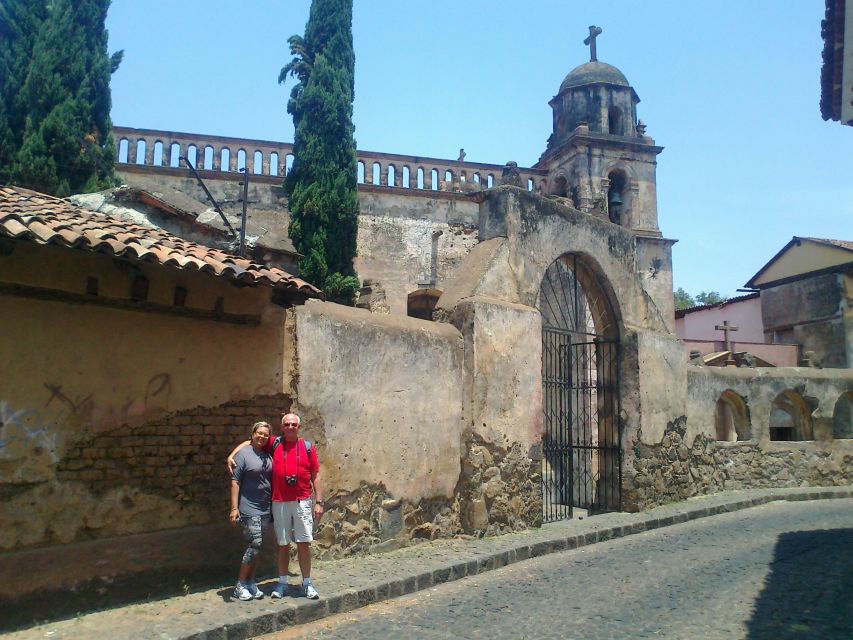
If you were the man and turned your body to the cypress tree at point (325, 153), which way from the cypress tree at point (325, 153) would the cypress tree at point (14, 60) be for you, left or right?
left

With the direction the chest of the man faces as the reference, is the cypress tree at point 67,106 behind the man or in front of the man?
behind

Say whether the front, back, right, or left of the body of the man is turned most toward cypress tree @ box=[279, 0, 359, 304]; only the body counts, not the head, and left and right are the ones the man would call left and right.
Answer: back

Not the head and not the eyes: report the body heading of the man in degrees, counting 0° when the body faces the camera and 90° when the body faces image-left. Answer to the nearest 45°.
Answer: approximately 0°

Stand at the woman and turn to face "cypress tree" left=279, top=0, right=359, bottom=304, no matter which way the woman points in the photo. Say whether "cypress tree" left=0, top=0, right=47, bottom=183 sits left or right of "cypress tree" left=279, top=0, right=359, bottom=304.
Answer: left

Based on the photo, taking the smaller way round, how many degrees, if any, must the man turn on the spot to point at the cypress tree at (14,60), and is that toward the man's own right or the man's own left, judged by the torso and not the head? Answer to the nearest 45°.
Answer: approximately 135° to the man's own right
